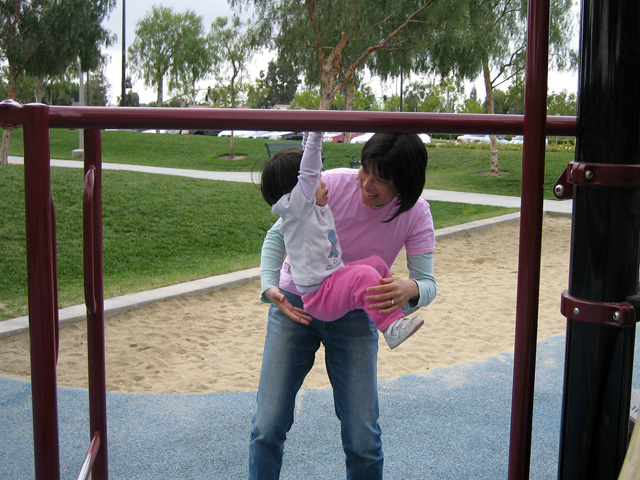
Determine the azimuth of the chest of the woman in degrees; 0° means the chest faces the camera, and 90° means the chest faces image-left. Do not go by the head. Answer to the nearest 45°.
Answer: approximately 0°

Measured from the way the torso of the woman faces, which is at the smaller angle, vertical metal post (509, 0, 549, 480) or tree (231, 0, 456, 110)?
the vertical metal post

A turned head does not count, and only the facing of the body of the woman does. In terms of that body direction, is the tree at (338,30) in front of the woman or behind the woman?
behind

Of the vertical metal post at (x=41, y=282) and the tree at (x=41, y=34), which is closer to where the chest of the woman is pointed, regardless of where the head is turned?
the vertical metal post

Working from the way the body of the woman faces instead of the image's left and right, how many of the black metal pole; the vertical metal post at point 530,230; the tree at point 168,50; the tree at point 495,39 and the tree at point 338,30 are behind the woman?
3
